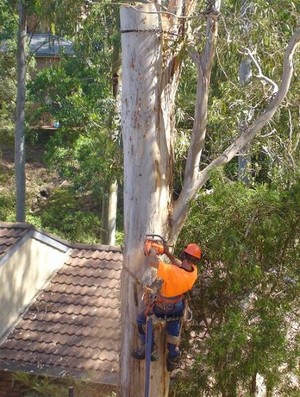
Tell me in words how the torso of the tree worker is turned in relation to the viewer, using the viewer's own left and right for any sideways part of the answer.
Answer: facing away from the viewer and to the left of the viewer

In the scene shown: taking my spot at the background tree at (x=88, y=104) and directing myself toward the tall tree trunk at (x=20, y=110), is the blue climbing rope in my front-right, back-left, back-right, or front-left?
back-left

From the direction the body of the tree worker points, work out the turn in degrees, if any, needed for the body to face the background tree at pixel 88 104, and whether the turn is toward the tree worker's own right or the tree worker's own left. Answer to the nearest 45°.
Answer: approximately 45° to the tree worker's own right
